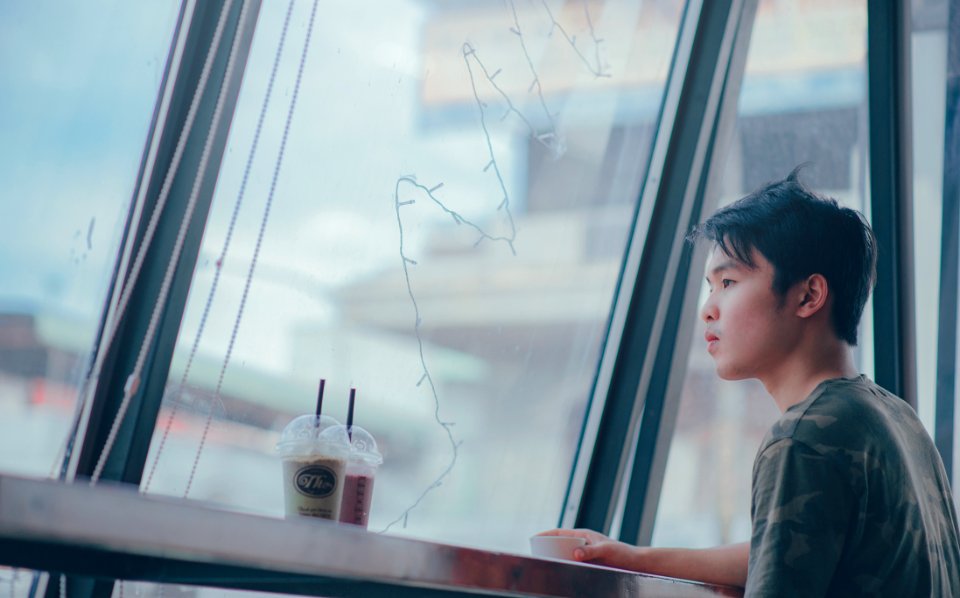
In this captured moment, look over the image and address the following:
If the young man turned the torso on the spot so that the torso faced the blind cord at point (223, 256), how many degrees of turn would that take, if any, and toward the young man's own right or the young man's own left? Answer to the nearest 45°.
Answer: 0° — they already face it

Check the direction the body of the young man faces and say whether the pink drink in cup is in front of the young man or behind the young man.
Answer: in front

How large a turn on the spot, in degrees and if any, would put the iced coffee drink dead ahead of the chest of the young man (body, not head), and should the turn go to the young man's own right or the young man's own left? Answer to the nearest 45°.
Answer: approximately 45° to the young man's own left

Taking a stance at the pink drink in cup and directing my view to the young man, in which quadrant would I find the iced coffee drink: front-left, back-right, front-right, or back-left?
back-right

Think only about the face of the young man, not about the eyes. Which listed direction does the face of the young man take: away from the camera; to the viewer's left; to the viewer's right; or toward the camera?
to the viewer's left

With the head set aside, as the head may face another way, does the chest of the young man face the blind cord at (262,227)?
yes

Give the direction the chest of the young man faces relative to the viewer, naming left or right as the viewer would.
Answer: facing to the left of the viewer
